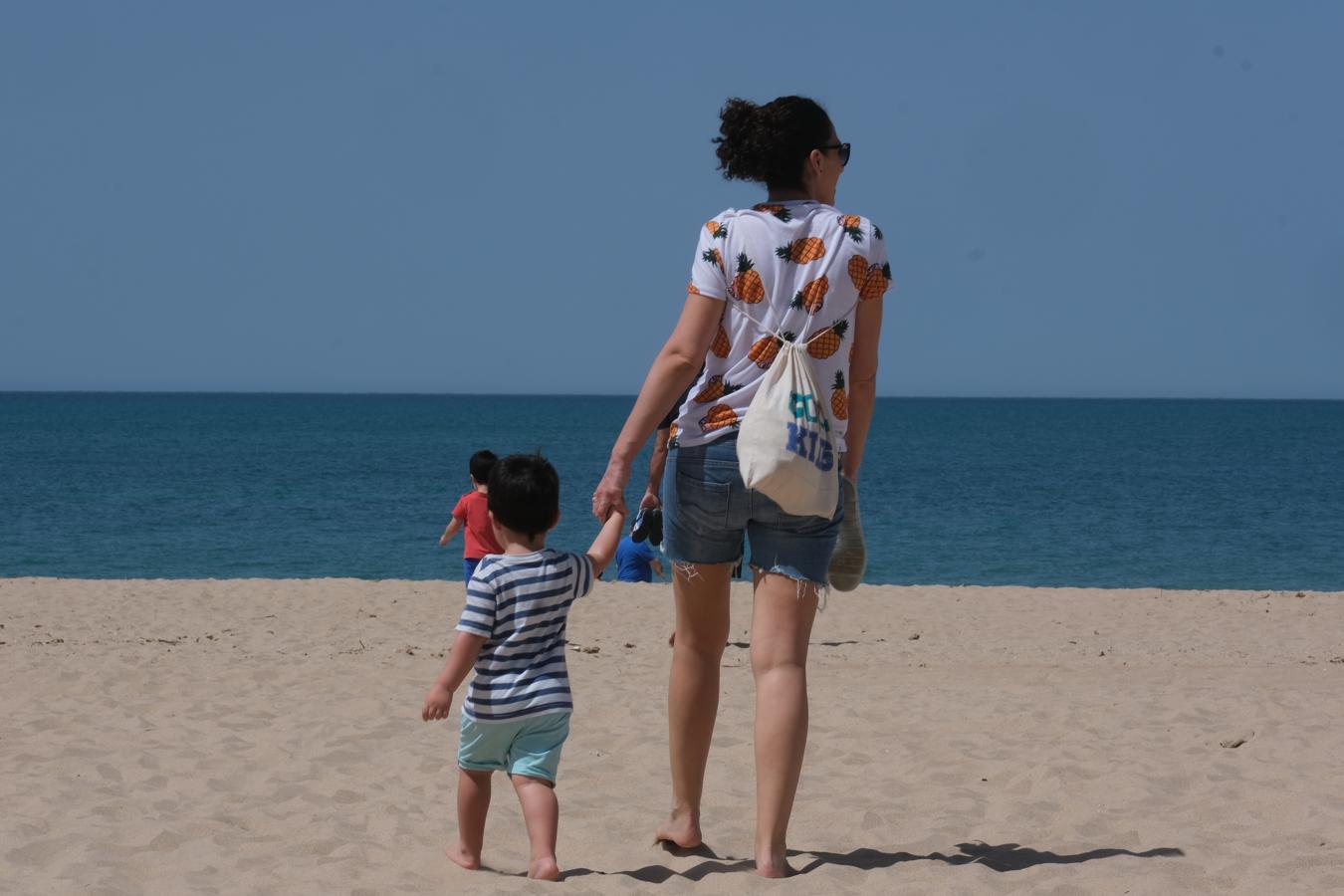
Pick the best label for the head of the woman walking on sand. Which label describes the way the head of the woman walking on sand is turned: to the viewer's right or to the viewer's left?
to the viewer's right

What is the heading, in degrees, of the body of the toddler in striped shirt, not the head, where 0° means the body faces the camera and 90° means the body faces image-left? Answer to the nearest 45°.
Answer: approximately 180°

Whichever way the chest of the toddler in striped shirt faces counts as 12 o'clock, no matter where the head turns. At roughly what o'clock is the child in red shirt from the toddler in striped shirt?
The child in red shirt is roughly at 12 o'clock from the toddler in striped shirt.

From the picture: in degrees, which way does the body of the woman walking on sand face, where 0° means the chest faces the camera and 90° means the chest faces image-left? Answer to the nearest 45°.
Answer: approximately 180°

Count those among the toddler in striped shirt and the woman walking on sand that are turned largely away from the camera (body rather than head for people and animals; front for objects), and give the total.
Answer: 2
